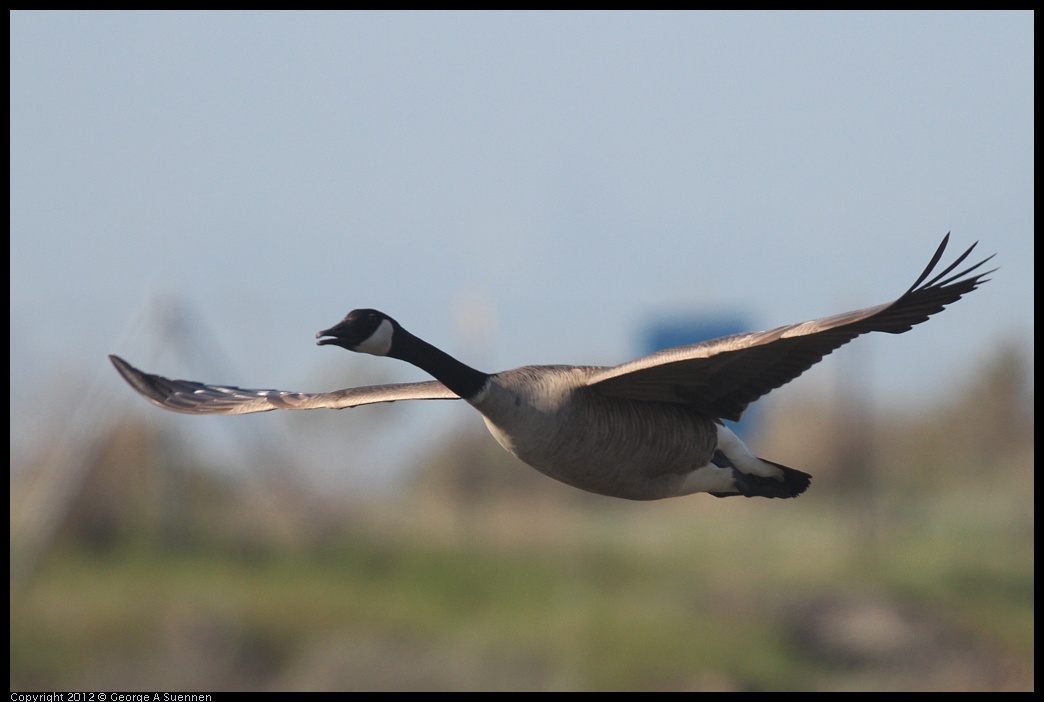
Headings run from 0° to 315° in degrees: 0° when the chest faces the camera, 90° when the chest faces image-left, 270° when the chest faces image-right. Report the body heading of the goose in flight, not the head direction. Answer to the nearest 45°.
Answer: approximately 45°
